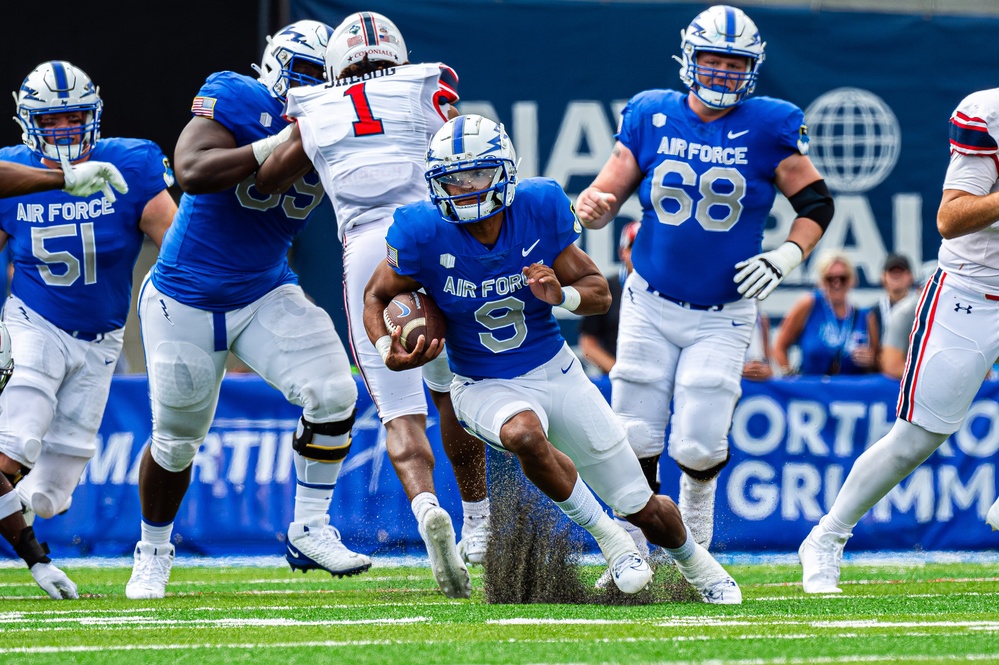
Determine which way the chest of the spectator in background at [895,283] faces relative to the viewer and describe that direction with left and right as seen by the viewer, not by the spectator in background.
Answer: facing the viewer

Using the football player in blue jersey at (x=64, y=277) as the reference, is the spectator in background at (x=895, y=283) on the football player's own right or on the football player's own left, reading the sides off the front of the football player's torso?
on the football player's own left

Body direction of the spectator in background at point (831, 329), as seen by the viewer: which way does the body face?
toward the camera

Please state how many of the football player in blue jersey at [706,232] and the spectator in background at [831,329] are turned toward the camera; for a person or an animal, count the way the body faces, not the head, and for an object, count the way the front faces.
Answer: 2

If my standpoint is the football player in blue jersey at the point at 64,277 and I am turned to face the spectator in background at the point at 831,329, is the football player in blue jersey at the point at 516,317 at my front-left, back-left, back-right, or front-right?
front-right

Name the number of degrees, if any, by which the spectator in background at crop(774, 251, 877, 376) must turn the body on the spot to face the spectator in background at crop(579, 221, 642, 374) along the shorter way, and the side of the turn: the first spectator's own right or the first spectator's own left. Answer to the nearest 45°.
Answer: approximately 45° to the first spectator's own right

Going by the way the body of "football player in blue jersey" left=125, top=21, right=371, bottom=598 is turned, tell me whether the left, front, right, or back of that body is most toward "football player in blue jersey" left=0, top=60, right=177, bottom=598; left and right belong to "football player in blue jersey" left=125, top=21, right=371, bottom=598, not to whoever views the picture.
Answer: back

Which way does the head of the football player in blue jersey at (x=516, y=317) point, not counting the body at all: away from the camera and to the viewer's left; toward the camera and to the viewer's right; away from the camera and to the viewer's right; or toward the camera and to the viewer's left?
toward the camera and to the viewer's left

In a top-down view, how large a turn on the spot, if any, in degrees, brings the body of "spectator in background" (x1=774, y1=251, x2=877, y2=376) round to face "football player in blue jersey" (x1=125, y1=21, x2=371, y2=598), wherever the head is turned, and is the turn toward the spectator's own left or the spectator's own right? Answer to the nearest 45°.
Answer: approximately 45° to the spectator's own right

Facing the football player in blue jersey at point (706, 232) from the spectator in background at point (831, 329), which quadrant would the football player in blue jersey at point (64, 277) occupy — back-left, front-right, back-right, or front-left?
front-right

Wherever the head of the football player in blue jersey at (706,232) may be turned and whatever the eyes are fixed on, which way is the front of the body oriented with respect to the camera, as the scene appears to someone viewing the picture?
toward the camera

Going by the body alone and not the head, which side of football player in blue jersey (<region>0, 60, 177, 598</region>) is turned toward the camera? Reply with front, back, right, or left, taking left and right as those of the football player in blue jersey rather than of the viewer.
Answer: front
